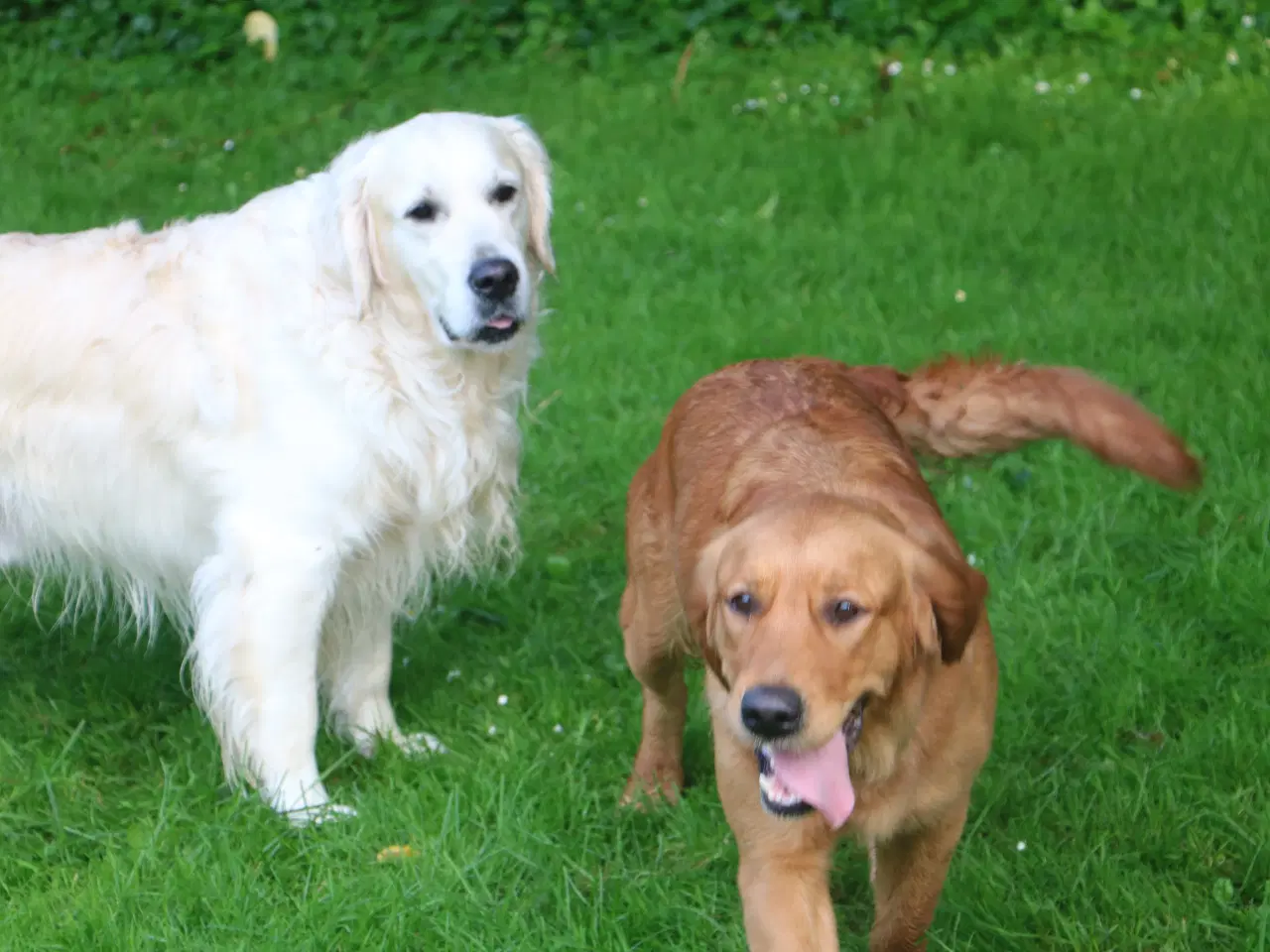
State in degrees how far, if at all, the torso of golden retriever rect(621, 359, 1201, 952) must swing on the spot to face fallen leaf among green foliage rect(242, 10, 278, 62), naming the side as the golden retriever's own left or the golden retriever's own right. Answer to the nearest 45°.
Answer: approximately 135° to the golden retriever's own right

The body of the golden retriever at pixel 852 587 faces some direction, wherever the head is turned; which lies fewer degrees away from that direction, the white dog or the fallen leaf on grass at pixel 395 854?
the fallen leaf on grass

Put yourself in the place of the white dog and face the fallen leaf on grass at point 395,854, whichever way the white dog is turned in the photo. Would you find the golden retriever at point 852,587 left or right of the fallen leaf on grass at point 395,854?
left

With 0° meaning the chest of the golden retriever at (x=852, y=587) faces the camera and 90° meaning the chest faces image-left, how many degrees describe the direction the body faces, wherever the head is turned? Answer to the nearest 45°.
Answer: approximately 0°

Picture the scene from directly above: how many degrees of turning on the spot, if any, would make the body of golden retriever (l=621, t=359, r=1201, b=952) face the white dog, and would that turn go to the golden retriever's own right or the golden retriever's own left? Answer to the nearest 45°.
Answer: approximately 135° to the golden retriever's own right

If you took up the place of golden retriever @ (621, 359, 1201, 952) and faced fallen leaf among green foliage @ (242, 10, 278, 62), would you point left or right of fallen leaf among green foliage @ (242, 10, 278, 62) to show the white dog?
left

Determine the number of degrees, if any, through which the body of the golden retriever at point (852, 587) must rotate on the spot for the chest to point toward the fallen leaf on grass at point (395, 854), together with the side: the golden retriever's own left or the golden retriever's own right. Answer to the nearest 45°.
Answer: approximately 90° to the golden retriever's own right
